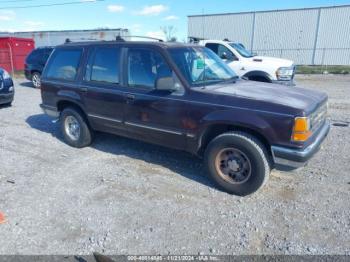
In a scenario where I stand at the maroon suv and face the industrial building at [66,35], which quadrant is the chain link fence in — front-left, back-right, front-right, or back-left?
front-right

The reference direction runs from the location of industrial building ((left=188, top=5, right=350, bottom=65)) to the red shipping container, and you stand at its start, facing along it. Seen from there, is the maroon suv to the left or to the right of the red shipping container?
left

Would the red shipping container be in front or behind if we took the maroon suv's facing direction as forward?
behind

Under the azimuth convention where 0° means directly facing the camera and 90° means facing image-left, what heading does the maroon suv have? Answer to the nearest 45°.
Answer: approximately 315°

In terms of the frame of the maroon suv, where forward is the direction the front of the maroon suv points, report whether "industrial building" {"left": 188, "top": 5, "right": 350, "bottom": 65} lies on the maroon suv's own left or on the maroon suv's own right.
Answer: on the maroon suv's own left

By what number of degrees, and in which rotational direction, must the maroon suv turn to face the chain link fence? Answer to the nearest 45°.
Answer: approximately 90° to its left

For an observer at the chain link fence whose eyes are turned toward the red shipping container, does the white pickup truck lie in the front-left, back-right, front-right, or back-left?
front-left
